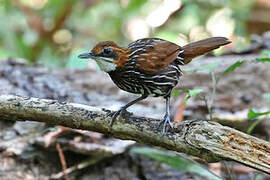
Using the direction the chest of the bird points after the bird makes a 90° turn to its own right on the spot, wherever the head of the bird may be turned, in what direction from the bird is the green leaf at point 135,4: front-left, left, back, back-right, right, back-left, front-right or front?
front

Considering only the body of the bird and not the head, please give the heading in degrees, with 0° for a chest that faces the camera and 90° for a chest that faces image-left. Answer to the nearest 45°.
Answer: approximately 90°
